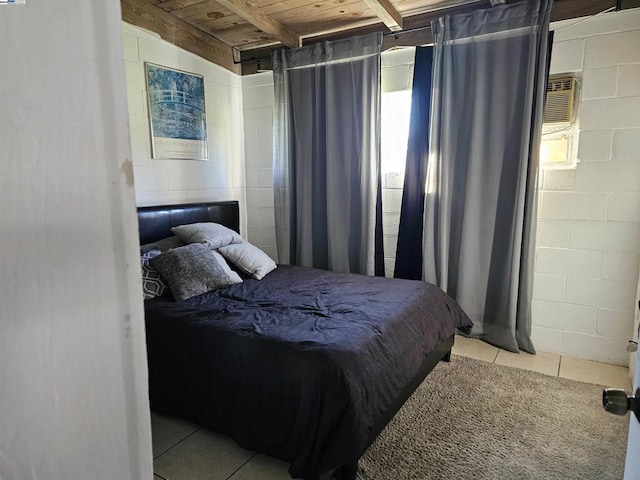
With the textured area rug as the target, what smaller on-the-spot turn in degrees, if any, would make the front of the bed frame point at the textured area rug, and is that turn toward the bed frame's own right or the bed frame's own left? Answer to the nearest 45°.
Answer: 0° — it already faces it

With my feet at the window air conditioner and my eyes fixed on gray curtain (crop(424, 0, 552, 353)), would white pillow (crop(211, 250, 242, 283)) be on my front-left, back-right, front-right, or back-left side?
front-left

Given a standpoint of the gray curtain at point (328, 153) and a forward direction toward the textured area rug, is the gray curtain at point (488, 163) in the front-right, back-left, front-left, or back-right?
front-left

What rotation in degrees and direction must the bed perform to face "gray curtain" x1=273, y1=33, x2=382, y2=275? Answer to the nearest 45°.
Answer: approximately 135° to its left

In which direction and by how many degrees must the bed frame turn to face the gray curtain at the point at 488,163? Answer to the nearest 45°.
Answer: approximately 45° to its left

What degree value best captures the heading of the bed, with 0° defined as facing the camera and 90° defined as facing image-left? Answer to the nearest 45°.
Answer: approximately 315°

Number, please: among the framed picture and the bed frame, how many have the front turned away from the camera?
0

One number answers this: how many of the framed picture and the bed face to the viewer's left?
0

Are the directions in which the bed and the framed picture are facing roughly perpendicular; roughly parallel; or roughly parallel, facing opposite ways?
roughly parallel

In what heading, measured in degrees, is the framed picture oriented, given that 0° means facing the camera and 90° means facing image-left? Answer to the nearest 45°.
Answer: approximately 315°

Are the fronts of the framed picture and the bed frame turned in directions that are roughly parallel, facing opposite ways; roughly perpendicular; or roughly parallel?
roughly parallel

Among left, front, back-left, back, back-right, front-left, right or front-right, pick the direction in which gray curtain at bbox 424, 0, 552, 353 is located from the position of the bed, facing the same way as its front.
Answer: left

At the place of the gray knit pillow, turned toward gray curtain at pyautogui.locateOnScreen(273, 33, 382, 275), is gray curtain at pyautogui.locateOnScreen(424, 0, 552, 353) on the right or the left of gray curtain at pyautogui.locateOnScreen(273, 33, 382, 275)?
right
